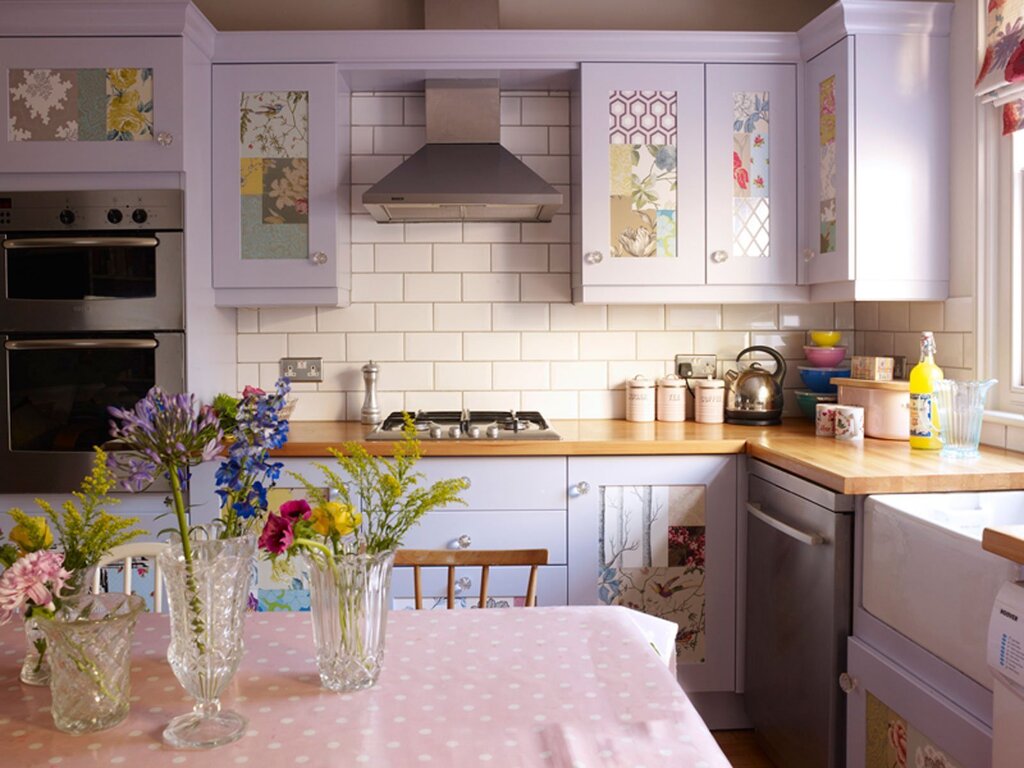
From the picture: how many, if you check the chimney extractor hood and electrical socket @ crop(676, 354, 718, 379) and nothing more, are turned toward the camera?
2

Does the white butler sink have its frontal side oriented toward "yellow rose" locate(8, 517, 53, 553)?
yes

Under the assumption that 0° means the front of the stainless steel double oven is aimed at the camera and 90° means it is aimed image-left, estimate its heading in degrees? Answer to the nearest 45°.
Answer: approximately 0°

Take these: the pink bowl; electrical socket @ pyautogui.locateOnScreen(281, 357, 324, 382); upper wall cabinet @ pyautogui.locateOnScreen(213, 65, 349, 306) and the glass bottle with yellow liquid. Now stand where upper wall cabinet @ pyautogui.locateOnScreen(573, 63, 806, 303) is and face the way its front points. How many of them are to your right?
2

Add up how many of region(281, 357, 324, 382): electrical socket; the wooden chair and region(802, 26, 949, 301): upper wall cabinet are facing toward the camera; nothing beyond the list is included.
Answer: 2

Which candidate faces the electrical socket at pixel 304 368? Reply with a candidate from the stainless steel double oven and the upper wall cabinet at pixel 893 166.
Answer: the upper wall cabinet

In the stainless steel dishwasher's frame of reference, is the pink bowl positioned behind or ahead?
behind

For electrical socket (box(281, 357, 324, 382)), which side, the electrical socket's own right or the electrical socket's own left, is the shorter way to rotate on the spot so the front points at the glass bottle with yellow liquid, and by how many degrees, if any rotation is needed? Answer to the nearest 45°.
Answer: approximately 45° to the electrical socket's own left

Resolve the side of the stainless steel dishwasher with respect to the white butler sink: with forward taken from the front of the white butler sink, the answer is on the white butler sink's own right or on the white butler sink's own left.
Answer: on the white butler sink's own right
